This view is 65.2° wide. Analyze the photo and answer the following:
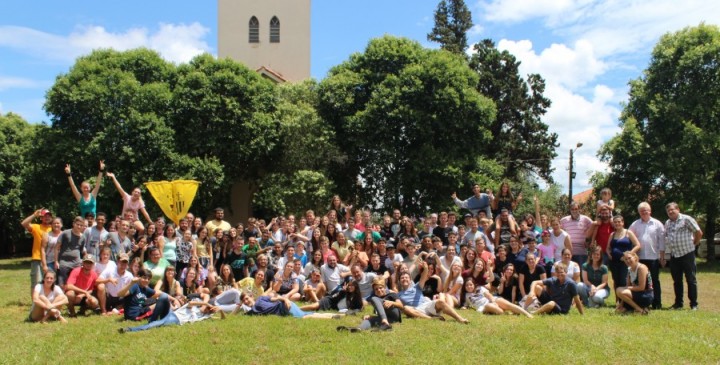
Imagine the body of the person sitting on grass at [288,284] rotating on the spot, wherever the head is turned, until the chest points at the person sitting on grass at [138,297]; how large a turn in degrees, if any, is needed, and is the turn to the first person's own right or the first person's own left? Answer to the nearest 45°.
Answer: approximately 45° to the first person's own right

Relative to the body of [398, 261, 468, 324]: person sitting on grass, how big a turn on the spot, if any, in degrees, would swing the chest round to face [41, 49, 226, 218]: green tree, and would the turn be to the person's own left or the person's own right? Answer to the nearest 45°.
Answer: approximately 135° to the person's own right

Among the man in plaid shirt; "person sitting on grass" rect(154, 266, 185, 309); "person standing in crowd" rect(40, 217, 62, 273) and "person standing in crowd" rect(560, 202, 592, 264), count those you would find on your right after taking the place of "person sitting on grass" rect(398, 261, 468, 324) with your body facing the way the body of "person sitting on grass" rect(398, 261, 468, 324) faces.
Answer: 2

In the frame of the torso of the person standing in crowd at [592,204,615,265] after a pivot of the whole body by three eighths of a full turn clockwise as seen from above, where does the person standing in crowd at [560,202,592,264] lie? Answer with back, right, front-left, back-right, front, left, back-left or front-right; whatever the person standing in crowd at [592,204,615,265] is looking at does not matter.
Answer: front

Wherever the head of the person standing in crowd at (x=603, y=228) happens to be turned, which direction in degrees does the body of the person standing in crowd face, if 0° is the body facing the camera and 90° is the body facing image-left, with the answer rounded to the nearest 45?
approximately 0°

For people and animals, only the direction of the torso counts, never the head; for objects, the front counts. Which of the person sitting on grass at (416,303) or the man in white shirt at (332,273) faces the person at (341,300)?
the man in white shirt

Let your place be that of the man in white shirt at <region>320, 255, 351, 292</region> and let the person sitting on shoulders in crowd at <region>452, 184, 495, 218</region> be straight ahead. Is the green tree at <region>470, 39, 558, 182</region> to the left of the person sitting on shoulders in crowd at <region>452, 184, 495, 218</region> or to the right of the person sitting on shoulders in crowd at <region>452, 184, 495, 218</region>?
left

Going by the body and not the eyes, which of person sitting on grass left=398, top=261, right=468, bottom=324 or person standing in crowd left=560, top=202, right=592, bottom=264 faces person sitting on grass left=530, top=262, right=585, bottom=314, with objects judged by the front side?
the person standing in crowd

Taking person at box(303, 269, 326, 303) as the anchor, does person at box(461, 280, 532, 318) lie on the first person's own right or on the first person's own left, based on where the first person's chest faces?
on the first person's own left

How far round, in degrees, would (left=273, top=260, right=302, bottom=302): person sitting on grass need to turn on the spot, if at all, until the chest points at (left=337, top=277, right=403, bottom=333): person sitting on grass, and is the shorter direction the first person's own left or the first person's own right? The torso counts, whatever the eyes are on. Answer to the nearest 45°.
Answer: approximately 45° to the first person's own left
